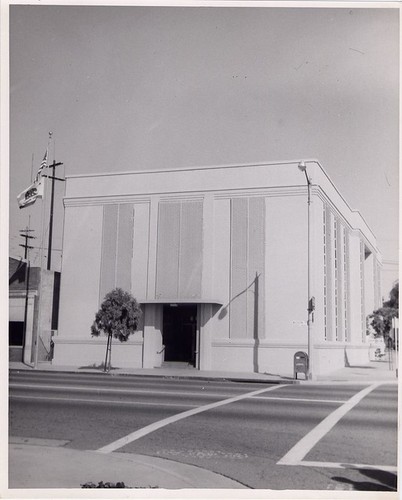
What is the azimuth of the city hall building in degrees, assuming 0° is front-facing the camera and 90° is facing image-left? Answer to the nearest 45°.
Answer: approximately 0°

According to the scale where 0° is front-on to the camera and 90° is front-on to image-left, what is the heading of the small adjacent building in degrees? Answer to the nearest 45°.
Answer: approximately 0°

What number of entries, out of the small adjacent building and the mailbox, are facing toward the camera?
2

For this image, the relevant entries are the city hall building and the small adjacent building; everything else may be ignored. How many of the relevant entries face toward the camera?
2
